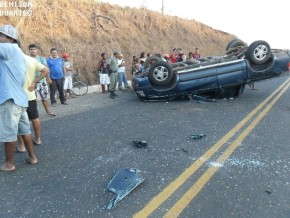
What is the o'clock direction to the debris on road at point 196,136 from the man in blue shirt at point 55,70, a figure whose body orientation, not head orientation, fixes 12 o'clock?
The debris on road is roughly at 11 o'clock from the man in blue shirt.

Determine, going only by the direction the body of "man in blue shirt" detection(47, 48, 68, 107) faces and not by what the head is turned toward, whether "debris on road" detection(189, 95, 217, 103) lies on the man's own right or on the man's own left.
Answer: on the man's own left

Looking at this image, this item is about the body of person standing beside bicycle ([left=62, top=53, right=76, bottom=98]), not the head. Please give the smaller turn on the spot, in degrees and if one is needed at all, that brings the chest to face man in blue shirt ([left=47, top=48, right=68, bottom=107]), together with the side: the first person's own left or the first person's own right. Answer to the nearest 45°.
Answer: approximately 45° to the first person's own right

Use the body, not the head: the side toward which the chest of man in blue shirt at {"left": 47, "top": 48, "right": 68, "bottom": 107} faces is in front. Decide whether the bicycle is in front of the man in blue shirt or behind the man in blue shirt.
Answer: behind

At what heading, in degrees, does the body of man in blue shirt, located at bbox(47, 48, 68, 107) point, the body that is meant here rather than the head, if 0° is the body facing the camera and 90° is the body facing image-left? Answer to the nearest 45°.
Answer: approximately 0°

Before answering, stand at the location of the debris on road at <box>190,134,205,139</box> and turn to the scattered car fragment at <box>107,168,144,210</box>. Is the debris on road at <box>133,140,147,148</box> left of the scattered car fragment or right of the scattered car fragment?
right

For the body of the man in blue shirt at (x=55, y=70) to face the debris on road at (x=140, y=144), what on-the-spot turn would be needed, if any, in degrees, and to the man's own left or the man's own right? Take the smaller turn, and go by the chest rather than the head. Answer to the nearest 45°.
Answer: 0° — they already face it
